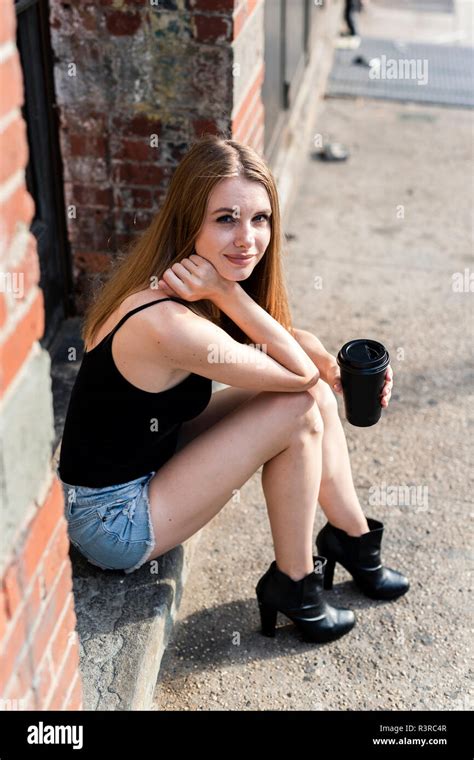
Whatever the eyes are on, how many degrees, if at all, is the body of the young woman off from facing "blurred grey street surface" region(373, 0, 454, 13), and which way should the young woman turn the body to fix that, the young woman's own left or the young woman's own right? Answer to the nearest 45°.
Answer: approximately 90° to the young woman's own left
